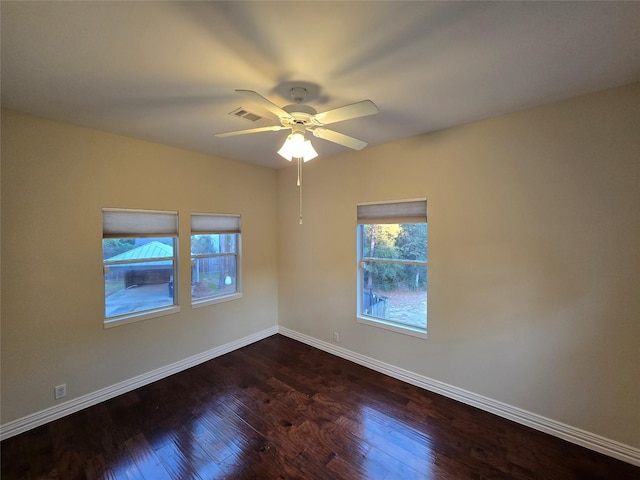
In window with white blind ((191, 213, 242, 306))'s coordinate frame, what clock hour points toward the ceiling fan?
The ceiling fan is roughly at 1 o'clock from the window with white blind.

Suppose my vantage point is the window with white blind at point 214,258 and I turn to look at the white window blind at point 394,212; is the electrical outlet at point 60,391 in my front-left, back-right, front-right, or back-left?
back-right

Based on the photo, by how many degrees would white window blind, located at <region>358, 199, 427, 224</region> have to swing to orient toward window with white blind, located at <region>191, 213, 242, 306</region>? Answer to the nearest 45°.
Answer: approximately 45° to its right

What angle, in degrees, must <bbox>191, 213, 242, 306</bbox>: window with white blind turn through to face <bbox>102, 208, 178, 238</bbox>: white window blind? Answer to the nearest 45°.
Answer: approximately 90° to its right

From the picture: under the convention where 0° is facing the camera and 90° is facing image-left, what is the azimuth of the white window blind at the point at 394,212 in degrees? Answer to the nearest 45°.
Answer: approximately 45°

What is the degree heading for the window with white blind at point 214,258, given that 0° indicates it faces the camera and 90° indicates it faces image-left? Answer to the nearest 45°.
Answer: approximately 315°

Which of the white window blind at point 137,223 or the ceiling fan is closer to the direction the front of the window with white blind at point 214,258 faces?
the ceiling fan
